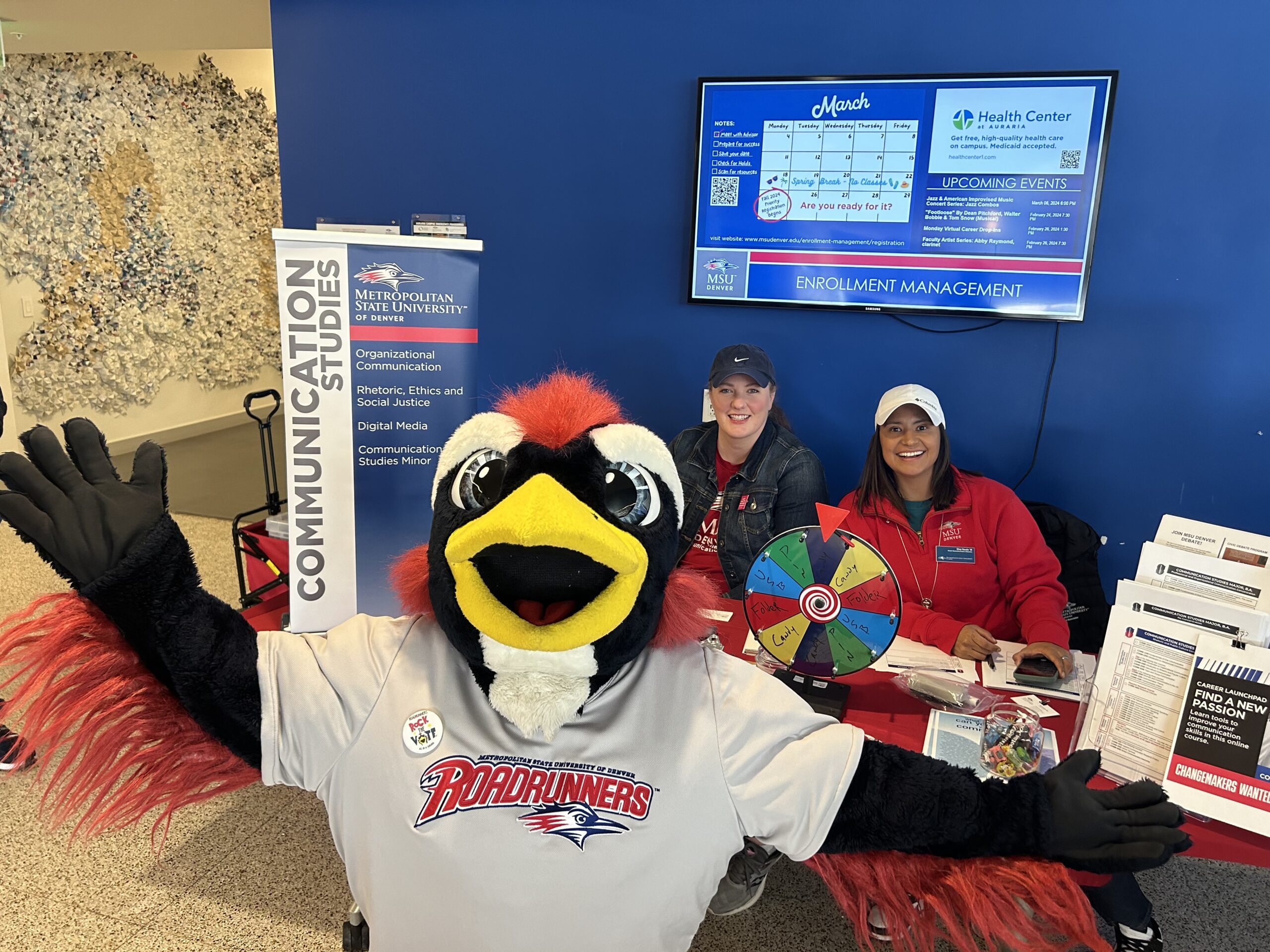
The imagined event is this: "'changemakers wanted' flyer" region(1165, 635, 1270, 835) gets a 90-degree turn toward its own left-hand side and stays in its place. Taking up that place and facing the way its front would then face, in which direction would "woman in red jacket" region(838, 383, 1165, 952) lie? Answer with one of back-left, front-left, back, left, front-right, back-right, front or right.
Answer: back-left

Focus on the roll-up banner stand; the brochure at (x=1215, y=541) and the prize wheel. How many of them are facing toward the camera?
3

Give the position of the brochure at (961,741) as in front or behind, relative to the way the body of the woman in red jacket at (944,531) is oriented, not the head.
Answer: in front

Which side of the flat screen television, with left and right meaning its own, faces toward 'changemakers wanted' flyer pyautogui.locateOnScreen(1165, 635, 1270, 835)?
front

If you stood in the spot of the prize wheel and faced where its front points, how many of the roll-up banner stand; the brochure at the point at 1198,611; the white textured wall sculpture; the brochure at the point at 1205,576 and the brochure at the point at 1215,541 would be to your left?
3

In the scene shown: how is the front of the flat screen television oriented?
toward the camera

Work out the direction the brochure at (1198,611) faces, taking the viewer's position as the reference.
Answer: facing the viewer

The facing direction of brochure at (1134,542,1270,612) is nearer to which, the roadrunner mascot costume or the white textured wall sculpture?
the roadrunner mascot costume

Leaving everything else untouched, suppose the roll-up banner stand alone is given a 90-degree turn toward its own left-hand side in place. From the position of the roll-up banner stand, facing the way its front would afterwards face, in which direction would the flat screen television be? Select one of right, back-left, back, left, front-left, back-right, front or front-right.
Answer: front

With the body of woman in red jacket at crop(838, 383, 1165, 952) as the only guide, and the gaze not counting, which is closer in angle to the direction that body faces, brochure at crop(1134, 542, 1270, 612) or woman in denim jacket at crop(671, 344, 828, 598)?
the brochure

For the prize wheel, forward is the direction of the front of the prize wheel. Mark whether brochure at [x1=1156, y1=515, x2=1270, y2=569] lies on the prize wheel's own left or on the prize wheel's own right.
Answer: on the prize wheel's own left

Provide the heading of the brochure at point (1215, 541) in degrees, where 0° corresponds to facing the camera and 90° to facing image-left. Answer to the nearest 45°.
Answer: approximately 0°

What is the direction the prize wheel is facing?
toward the camera

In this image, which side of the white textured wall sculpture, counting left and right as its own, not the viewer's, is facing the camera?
front
